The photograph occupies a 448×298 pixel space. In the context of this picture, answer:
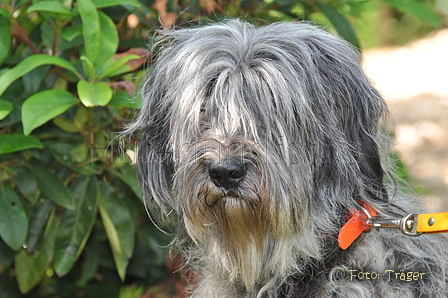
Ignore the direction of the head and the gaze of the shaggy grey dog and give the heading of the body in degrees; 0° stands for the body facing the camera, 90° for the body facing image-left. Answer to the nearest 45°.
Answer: approximately 45°
